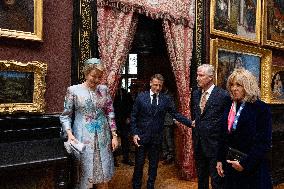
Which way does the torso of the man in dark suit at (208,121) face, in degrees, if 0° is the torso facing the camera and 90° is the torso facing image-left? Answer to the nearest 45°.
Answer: approximately 45°

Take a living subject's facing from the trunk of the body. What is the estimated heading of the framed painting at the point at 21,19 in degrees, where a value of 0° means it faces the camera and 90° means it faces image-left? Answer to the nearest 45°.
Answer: approximately 315°

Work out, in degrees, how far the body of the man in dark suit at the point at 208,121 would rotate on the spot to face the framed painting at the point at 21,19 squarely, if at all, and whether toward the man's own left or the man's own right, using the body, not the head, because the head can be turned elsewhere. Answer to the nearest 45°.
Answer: approximately 45° to the man's own right

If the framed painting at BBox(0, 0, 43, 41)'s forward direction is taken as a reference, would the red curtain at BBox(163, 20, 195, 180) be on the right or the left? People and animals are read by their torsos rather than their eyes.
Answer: on its left

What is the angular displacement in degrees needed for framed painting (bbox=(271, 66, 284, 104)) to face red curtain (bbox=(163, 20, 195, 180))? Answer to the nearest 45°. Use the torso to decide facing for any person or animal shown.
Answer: approximately 45° to its right

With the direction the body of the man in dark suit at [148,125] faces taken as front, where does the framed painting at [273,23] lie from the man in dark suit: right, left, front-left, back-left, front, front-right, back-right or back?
back-left

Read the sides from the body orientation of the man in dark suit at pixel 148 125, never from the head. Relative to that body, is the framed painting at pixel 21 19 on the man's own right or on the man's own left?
on the man's own right

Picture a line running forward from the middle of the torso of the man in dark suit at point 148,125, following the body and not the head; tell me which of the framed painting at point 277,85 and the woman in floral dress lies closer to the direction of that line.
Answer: the woman in floral dress

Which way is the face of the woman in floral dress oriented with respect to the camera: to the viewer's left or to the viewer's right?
to the viewer's right
